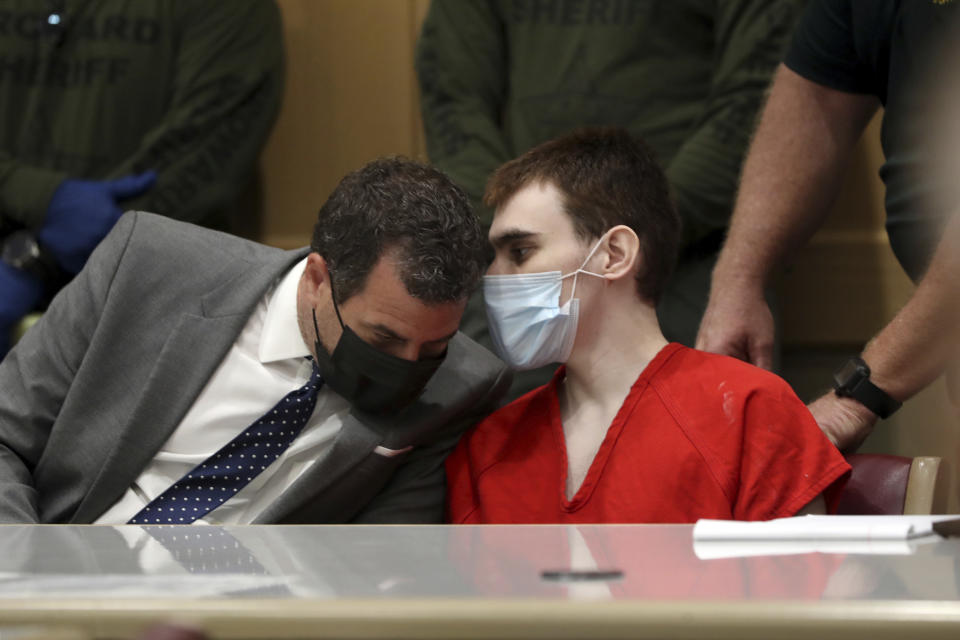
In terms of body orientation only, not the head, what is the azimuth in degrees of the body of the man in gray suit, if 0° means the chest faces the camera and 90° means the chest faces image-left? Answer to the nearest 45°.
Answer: approximately 315°

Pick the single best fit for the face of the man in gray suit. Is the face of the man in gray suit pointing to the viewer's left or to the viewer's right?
to the viewer's right
